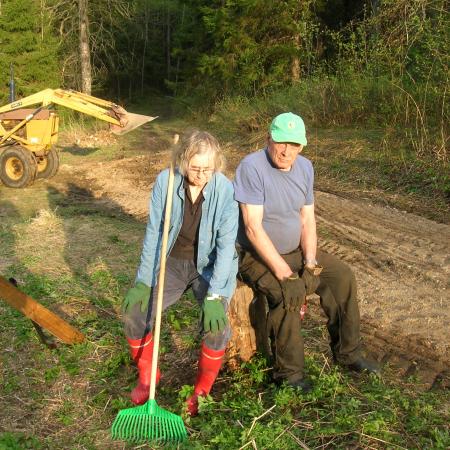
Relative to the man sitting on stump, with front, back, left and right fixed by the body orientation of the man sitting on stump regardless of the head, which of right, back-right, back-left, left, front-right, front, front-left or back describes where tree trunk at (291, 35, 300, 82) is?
back-left

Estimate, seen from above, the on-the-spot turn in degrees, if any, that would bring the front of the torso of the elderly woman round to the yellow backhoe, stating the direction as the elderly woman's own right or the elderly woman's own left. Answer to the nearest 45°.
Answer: approximately 180°

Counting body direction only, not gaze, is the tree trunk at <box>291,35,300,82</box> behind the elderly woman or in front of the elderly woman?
behind

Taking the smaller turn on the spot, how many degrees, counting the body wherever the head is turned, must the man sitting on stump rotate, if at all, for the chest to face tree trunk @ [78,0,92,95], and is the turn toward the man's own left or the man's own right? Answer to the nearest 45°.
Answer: approximately 180°

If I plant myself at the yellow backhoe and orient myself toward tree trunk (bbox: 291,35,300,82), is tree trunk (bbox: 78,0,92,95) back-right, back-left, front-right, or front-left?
front-left

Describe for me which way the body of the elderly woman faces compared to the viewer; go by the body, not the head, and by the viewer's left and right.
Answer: facing the viewer

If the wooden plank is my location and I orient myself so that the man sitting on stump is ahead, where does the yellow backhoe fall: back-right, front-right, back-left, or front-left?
back-left

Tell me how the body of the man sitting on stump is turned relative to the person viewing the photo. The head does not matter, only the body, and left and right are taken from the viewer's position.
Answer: facing the viewer and to the right of the viewer

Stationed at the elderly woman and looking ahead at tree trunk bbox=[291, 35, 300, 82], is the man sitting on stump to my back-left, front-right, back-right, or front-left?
front-right

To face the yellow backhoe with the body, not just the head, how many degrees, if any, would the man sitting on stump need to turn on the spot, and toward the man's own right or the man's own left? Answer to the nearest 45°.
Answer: approximately 180°

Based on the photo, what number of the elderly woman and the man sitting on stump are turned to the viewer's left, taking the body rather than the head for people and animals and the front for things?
0
